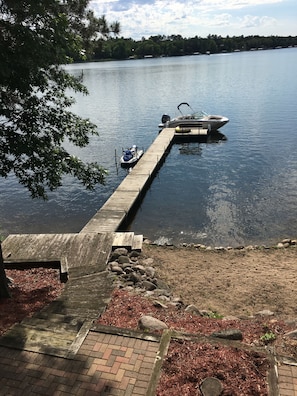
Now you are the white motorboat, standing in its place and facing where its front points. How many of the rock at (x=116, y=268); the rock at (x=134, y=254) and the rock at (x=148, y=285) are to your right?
3

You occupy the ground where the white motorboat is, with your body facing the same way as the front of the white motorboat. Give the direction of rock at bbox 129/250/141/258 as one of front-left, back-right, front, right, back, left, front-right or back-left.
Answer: right

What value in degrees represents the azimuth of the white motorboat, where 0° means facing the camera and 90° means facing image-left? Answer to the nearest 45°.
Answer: approximately 270°

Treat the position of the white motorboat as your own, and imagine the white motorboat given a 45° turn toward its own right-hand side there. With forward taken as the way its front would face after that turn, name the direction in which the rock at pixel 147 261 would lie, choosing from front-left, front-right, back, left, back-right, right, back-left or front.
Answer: front-right

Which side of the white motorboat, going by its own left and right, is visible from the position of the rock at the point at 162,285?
right

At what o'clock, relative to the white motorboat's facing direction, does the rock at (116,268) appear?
The rock is roughly at 3 o'clock from the white motorboat.

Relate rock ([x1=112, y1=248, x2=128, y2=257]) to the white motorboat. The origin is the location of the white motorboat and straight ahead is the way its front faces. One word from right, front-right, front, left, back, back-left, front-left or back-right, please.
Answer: right

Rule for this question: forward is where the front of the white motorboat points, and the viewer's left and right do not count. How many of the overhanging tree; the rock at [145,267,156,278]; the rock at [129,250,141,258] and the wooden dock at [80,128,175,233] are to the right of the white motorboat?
4

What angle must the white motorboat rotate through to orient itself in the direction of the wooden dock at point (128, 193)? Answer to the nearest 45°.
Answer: approximately 90° to its right

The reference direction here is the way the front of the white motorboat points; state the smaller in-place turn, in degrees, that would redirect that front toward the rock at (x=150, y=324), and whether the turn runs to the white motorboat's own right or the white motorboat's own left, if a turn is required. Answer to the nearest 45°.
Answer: approximately 90° to the white motorboat's own right

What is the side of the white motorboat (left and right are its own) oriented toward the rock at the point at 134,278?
right

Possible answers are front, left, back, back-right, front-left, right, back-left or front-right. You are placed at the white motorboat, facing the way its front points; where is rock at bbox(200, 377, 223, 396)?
right

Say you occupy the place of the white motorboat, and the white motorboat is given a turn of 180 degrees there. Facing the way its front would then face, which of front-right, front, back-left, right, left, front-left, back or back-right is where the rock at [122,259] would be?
left

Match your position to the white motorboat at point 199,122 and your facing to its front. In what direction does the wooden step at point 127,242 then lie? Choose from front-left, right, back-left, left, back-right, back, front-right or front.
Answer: right

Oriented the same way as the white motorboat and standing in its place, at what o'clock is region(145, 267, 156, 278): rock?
The rock is roughly at 3 o'clock from the white motorboat.
